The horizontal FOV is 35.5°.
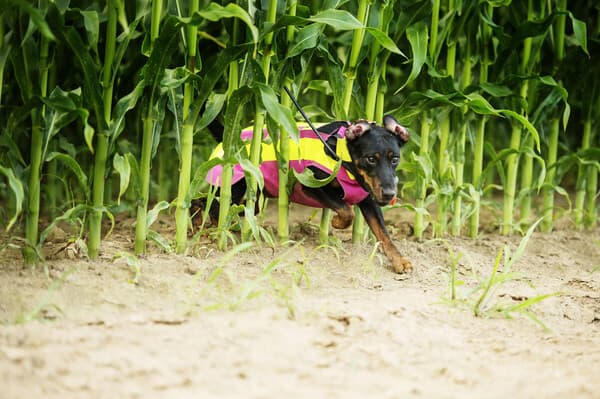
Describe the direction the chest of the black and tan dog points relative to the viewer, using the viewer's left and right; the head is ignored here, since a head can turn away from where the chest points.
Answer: facing the viewer and to the right of the viewer
